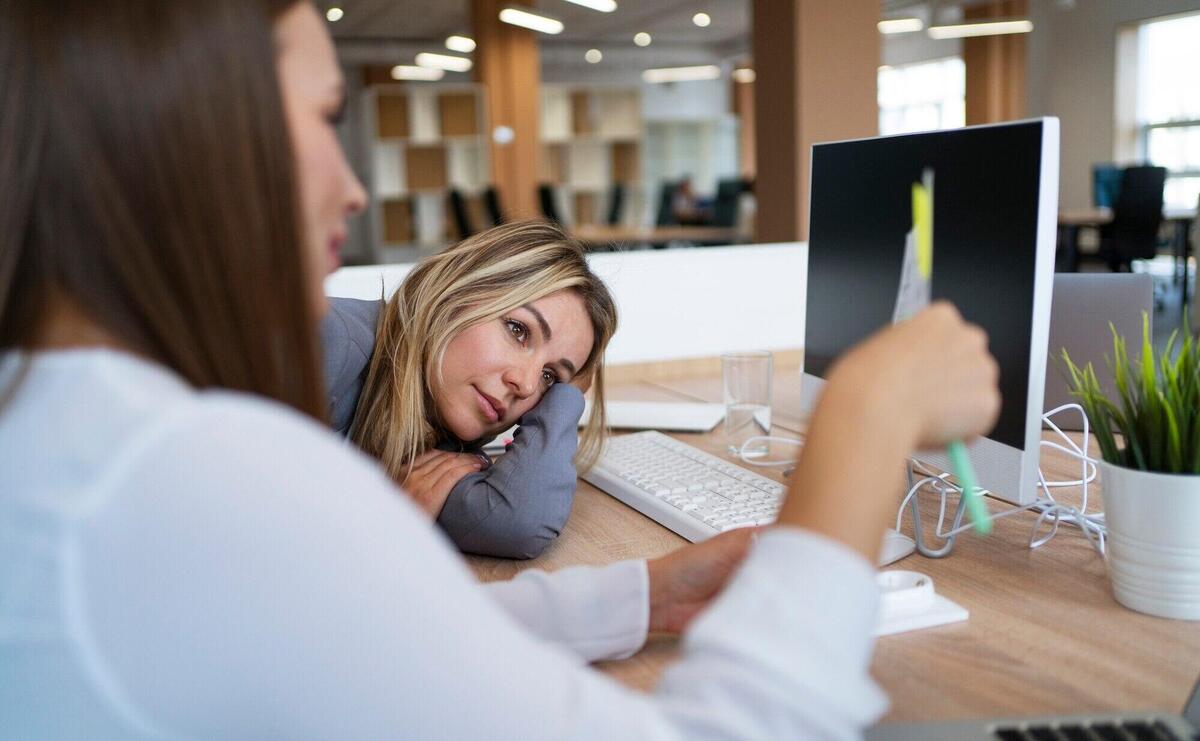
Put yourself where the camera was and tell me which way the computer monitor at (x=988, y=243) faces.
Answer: facing the viewer and to the left of the viewer

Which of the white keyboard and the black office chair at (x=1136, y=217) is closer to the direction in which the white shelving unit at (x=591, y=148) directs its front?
the white keyboard

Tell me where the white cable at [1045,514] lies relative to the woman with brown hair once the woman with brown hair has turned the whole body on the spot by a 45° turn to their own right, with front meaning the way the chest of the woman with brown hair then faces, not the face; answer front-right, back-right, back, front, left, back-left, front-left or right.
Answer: front-left

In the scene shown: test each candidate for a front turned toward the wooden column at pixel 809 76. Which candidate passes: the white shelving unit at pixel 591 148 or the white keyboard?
the white shelving unit

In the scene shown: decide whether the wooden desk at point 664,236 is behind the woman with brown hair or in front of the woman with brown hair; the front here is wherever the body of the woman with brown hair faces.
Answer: in front

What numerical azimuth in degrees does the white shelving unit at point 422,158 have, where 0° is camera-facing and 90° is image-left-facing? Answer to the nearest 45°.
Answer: approximately 0°

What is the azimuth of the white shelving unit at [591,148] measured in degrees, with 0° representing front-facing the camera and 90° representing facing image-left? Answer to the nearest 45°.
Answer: approximately 0°

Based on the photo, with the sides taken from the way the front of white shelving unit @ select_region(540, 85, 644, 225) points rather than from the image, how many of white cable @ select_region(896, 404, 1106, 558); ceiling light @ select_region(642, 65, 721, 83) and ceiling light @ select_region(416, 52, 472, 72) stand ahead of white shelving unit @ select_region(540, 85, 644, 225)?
1

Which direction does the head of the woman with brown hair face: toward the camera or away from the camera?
away from the camera
